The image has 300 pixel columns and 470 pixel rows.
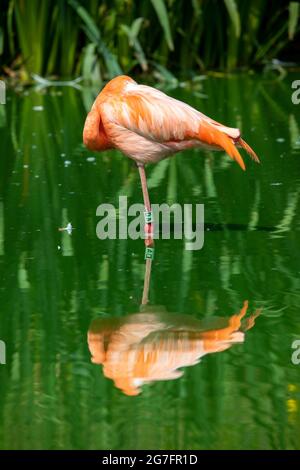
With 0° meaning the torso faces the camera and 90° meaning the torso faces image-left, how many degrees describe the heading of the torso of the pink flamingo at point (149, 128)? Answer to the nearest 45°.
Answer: approximately 90°
